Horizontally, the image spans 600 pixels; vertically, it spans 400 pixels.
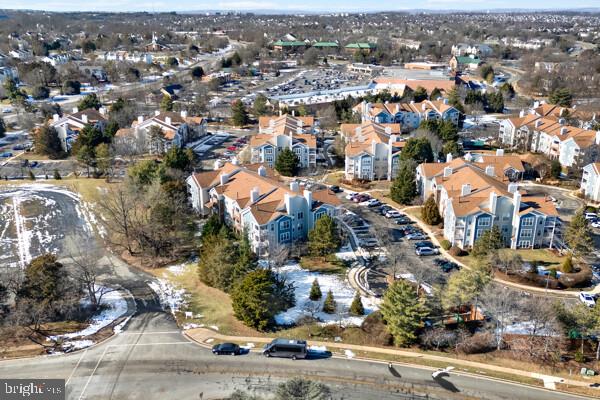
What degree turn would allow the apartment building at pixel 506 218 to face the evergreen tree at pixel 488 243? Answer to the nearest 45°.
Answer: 0° — it already faces it

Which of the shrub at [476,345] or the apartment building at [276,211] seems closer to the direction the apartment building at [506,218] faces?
the shrub

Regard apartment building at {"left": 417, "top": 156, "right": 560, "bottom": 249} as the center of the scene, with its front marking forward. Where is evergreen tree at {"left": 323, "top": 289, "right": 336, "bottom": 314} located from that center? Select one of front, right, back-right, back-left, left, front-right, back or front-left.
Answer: front-right

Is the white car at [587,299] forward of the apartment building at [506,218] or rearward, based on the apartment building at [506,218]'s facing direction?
forward

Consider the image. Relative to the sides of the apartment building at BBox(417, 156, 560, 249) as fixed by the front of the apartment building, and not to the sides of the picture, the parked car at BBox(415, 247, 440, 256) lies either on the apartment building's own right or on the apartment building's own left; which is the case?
on the apartment building's own right

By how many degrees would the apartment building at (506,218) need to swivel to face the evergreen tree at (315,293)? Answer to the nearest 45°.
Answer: approximately 45° to its right

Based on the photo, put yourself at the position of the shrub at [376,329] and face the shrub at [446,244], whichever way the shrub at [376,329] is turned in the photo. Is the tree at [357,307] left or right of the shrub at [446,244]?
left

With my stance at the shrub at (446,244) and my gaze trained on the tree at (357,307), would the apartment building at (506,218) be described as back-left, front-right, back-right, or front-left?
back-left

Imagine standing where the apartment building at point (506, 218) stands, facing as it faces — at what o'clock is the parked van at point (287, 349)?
The parked van is roughly at 1 o'clock from the apartment building.

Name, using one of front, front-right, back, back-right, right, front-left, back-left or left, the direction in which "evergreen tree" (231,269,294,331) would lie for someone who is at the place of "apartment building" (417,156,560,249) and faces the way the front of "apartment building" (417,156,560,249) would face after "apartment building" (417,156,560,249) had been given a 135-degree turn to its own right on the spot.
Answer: left

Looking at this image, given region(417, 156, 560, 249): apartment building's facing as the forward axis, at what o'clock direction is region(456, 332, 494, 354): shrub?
The shrub is roughly at 12 o'clock from the apartment building.

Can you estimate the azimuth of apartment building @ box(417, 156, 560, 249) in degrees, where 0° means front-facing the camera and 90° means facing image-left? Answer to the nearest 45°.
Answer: approximately 0°

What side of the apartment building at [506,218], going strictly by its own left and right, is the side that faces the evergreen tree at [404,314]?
front

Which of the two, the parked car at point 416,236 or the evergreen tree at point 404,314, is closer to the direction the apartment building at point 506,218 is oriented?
the evergreen tree

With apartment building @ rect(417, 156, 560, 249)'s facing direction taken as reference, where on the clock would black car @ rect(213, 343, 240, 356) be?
The black car is roughly at 1 o'clock from the apartment building.

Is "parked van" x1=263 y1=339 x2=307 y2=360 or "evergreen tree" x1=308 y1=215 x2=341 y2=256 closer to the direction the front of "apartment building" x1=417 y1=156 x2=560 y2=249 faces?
the parked van
